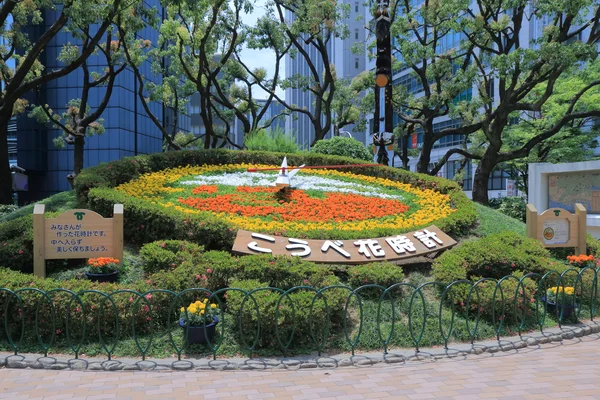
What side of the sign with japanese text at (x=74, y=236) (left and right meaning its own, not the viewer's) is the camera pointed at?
front

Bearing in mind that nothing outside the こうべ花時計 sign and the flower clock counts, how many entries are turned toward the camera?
2

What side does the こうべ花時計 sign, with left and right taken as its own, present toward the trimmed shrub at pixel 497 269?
left

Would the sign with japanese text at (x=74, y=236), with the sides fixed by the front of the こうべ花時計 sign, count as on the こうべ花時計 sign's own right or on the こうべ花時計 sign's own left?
on the こうべ花時計 sign's own right

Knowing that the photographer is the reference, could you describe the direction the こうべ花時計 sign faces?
facing the viewer

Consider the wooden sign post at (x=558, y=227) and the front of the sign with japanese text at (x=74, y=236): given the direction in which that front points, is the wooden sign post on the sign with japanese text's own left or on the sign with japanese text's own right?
on the sign with japanese text's own left

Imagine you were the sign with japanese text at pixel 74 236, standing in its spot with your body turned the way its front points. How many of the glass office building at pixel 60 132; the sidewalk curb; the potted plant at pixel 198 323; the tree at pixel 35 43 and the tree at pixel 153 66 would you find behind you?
3

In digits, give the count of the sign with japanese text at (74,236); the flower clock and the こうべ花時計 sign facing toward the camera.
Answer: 3

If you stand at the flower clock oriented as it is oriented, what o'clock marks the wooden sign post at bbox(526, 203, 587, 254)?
The wooden sign post is roughly at 10 o'clock from the flower clock.

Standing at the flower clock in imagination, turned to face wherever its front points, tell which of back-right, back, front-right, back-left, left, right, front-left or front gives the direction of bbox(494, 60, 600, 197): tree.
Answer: back-left

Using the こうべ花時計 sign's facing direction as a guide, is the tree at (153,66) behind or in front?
behind

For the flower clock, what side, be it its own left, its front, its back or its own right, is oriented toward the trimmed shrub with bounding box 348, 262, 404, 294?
front

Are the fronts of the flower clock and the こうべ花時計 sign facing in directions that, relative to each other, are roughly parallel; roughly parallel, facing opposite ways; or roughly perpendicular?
roughly parallel

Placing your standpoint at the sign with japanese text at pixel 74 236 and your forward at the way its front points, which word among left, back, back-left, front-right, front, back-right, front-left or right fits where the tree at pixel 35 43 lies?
back

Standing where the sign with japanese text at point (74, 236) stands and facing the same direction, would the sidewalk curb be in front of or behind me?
in front

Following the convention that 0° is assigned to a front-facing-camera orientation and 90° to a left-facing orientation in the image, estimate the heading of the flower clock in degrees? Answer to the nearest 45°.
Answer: approximately 0°

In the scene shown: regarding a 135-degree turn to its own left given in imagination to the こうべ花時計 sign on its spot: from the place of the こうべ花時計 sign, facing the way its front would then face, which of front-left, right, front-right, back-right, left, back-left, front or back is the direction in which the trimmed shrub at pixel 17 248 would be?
back-left
